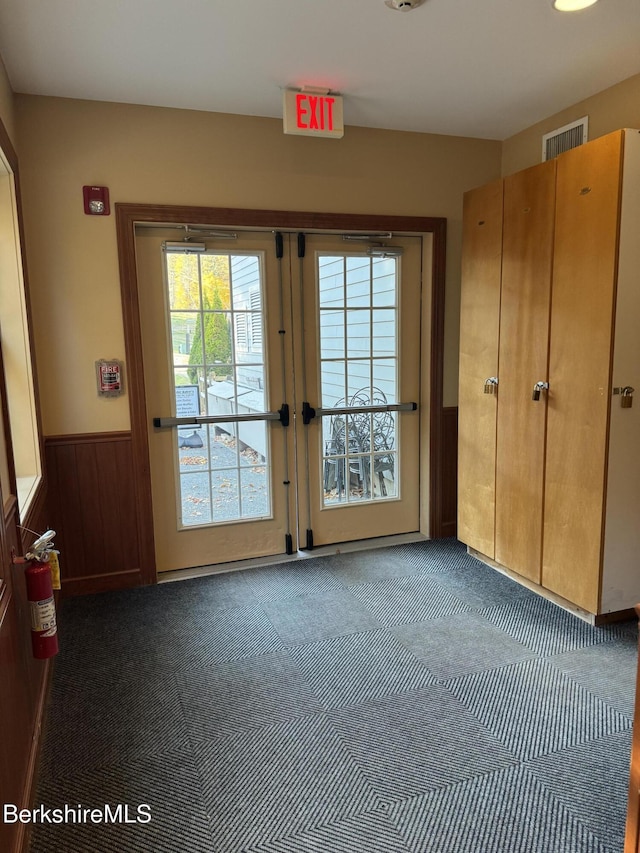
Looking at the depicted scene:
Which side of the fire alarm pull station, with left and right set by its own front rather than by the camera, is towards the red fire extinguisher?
front

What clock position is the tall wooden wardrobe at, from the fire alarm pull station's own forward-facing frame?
The tall wooden wardrobe is roughly at 10 o'clock from the fire alarm pull station.

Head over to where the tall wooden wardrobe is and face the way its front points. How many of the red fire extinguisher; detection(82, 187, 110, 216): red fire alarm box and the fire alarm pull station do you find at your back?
0

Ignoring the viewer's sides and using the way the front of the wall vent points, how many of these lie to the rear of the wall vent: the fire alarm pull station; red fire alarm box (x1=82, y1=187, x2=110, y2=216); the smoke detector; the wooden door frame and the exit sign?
0

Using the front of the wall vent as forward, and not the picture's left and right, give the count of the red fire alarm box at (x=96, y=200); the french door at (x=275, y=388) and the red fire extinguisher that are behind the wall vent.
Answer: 0

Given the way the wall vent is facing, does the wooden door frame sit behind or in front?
in front

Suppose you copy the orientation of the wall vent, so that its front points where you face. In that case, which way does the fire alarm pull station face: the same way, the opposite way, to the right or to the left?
to the left

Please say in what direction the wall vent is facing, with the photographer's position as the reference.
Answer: facing the viewer and to the left of the viewer

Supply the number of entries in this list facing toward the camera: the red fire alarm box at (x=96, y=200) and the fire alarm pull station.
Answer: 2

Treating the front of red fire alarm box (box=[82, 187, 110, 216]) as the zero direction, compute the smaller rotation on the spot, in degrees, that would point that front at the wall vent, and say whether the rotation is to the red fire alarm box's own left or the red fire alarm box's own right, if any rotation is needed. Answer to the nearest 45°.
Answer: approximately 90° to the red fire alarm box's own left

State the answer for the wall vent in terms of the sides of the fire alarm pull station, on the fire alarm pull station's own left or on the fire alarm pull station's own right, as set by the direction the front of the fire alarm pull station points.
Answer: on the fire alarm pull station's own left

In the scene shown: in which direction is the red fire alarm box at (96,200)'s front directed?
toward the camera

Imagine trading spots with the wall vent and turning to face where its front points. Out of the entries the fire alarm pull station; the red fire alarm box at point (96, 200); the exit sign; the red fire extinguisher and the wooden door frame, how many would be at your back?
0

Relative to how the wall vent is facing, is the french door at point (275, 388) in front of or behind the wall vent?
in front

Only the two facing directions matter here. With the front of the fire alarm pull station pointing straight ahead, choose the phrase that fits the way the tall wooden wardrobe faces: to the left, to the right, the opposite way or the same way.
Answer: to the right

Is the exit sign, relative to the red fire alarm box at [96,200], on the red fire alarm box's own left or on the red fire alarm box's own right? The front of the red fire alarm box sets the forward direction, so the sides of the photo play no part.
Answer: on the red fire alarm box's own left

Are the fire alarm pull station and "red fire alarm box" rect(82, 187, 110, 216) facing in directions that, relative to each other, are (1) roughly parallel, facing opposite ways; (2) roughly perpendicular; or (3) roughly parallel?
roughly parallel
